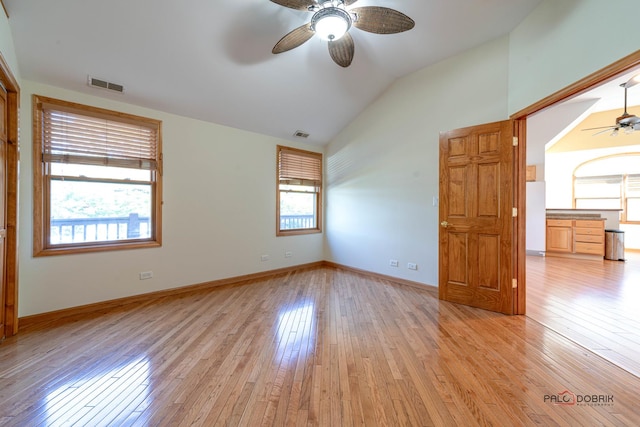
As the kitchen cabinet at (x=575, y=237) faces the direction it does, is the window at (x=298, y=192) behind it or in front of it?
in front

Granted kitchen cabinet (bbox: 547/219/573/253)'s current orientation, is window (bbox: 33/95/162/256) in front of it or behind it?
in front

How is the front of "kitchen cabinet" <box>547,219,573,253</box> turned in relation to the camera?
facing the viewer

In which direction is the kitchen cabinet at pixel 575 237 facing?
toward the camera

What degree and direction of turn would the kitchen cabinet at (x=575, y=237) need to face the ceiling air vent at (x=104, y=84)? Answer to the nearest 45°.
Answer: approximately 45° to its right

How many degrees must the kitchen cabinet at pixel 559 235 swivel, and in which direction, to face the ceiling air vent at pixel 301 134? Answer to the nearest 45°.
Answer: approximately 45° to its right
